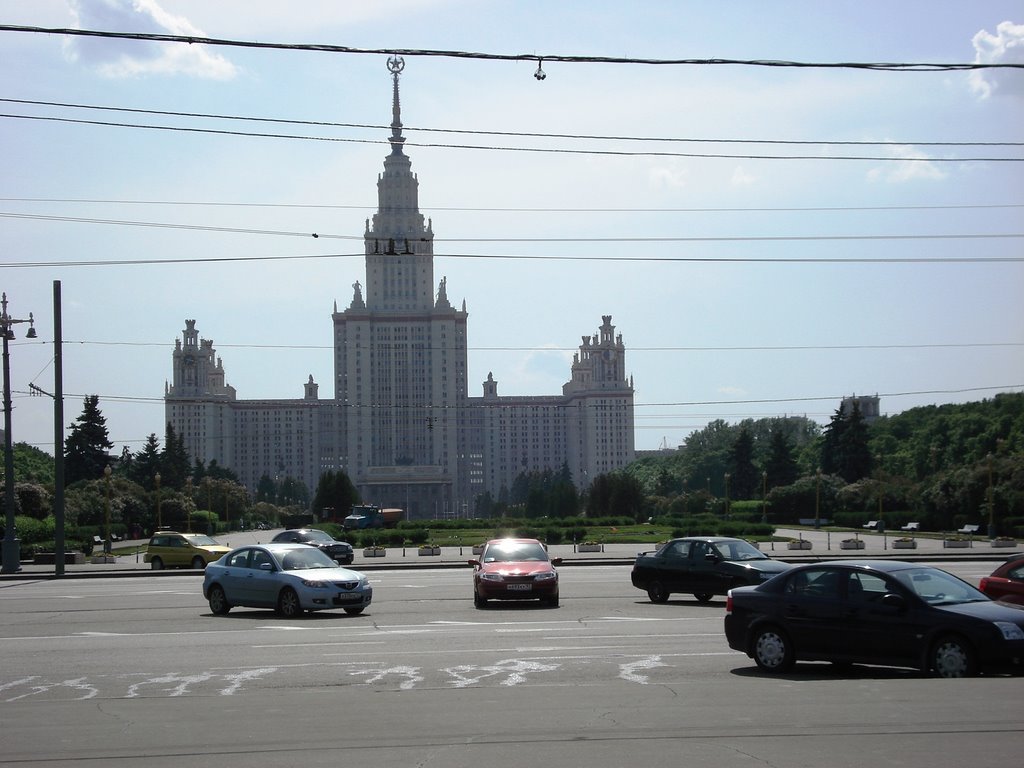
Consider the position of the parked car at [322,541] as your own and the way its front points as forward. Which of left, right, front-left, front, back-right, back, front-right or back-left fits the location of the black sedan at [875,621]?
front-right

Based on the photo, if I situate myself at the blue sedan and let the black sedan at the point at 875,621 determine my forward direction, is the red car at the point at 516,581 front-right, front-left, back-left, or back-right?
front-left

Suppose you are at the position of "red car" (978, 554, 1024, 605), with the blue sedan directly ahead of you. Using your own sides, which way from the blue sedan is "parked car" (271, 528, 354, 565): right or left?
right

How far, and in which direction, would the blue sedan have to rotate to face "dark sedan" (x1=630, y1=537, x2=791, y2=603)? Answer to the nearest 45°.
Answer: approximately 45° to its left

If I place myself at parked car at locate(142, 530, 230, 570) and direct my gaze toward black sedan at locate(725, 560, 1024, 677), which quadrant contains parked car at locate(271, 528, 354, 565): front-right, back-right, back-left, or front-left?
front-left

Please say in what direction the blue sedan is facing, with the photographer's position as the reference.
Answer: facing the viewer and to the right of the viewer

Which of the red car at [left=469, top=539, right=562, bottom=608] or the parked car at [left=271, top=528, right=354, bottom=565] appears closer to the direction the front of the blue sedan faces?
the red car

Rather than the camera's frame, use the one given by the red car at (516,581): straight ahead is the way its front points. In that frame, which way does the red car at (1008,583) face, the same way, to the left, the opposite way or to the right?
to the left

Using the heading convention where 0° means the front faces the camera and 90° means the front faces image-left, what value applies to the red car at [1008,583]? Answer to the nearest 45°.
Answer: approximately 270°

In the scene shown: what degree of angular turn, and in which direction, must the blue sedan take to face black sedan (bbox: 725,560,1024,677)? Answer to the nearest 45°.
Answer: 0° — it already faces it

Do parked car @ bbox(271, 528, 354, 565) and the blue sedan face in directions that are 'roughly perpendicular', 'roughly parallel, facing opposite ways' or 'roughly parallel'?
roughly parallel

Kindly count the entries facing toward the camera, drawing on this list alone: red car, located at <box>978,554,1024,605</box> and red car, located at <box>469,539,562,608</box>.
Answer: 1

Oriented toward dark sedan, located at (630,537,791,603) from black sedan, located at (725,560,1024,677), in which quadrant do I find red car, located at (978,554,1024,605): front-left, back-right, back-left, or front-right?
front-right

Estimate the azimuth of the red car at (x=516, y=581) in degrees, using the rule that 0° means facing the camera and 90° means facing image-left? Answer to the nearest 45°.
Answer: approximately 0°

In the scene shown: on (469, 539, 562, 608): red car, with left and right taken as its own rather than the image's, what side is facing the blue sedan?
right
